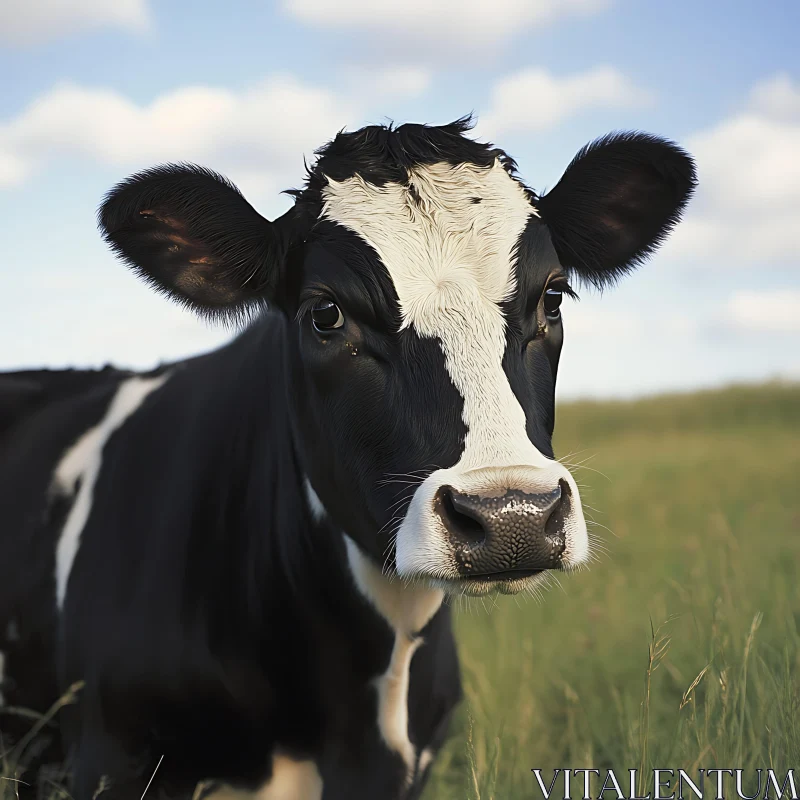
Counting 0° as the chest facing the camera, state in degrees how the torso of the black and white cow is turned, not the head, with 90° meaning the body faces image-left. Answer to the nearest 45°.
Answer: approximately 315°
